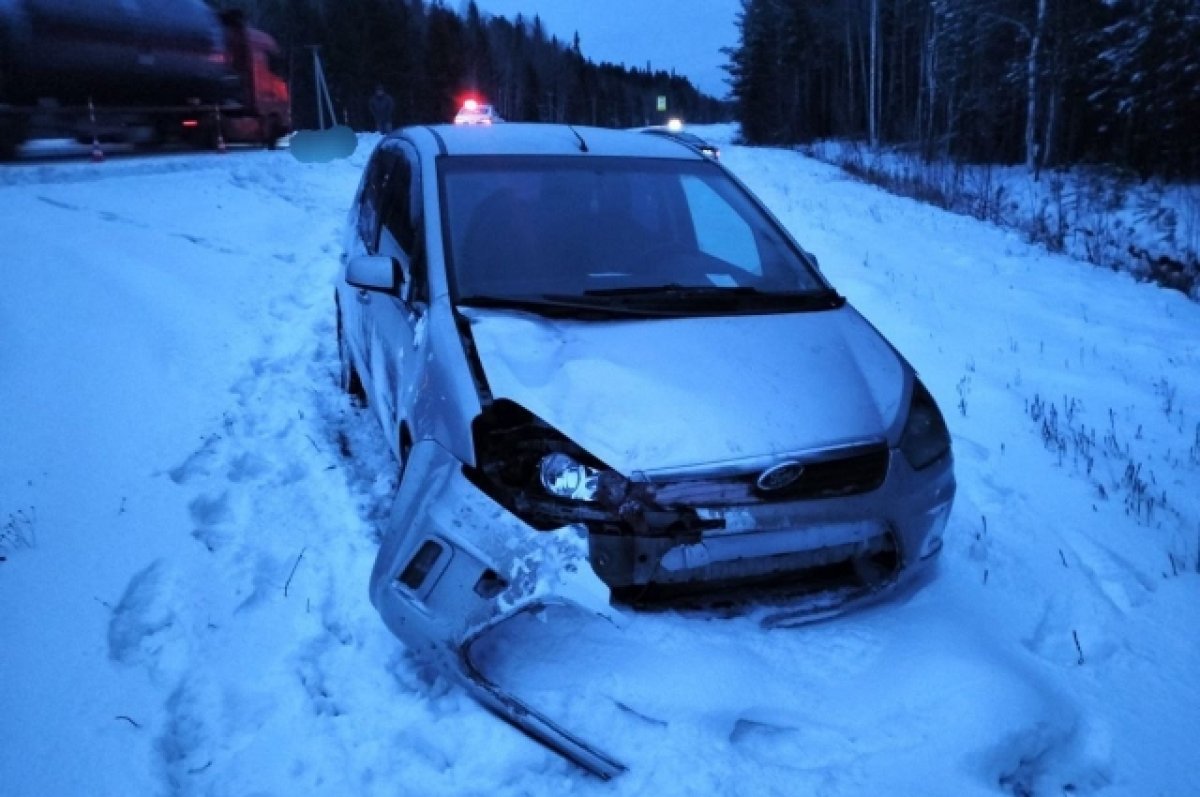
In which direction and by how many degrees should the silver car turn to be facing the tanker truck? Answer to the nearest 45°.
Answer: approximately 180°

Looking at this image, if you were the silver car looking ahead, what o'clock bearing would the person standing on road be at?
The person standing on road is roughly at 7 o'clock from the silver car.

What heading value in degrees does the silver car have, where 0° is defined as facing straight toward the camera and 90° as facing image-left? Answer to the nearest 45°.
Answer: approximately 315°

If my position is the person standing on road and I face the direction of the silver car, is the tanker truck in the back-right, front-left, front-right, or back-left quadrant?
front-right
